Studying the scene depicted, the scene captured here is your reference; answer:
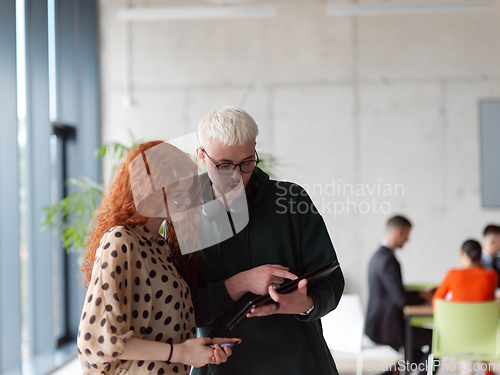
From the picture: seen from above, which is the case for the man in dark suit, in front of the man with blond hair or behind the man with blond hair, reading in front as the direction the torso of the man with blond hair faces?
behind

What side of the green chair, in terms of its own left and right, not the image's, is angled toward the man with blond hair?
back

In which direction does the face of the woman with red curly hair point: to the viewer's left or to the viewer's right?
to the viewer's right

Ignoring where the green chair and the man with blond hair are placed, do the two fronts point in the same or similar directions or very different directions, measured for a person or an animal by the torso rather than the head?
very different directions

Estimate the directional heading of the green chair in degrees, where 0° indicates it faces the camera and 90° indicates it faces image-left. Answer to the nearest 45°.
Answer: approximately 180°

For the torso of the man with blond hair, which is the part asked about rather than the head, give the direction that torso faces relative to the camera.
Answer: toward the camera

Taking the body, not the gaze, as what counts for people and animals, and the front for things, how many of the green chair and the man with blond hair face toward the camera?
1

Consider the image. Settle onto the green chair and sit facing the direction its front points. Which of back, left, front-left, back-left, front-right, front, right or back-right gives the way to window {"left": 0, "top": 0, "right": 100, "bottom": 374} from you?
left

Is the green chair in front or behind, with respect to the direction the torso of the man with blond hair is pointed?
behind
